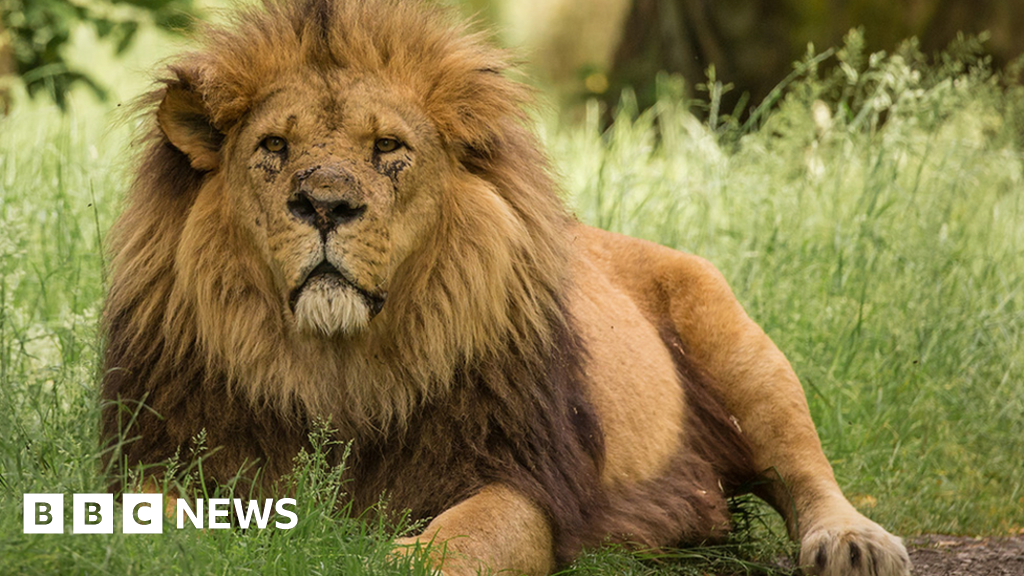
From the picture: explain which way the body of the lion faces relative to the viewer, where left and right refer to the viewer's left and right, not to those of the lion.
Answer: facing the viewer and to the left of the viewer
